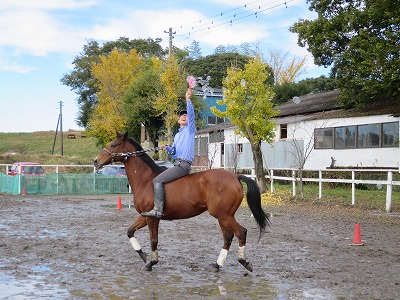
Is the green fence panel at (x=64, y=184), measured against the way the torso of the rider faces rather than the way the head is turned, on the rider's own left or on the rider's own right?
on the rider's own right

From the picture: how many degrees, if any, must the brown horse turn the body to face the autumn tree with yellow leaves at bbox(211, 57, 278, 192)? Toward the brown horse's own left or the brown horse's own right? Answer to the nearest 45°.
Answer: approximately 90° to the brown horse's own right

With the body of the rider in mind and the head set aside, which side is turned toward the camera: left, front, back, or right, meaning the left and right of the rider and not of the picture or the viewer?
left

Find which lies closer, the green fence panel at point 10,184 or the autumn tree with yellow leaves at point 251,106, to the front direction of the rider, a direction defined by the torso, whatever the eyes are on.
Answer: the green fence panel

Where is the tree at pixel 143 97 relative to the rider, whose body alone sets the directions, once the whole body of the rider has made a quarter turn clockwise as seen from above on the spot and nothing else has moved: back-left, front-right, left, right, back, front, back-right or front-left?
front

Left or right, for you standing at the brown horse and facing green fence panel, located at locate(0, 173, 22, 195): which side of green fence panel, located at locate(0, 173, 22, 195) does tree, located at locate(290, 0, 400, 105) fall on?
right

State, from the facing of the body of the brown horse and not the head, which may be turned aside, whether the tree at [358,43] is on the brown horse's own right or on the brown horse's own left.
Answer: on the brown horse's own right

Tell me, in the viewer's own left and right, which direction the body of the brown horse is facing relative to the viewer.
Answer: facing to the left of the viewer

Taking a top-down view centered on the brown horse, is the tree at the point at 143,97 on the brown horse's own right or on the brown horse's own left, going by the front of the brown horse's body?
on the brown horse's own right
